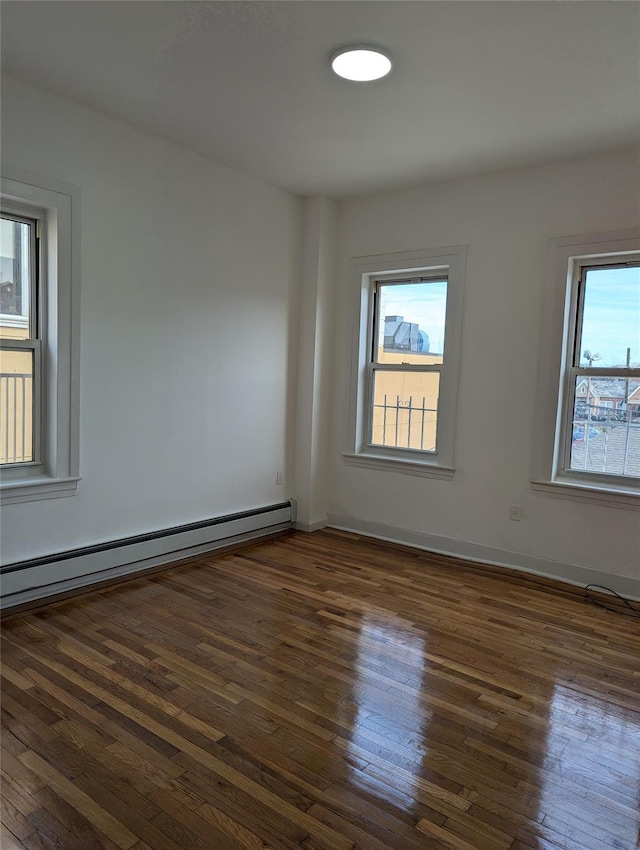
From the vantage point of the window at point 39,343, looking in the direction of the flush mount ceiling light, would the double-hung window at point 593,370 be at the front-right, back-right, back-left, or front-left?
front-left

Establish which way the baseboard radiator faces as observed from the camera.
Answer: facing the viewer and to the right of the viewer

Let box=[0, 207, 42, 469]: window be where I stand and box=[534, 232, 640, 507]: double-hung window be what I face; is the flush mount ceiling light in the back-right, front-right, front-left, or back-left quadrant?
front-right

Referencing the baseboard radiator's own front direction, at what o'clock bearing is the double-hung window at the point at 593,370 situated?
The double-hung window is roughly at 11 o'clock from the baseboard radiator.

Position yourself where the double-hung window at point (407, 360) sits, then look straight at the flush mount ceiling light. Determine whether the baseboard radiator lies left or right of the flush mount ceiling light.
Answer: right

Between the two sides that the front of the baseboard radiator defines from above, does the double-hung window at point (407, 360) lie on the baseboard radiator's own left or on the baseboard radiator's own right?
on the baseboard radiator's own left
